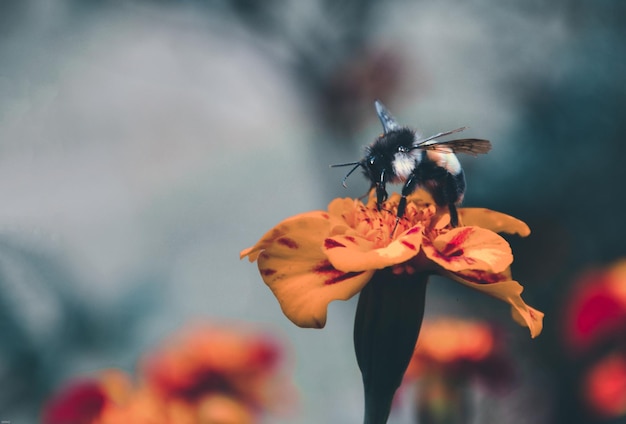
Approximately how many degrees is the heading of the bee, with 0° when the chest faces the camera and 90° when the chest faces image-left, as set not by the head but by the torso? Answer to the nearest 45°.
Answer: approximately 90°
